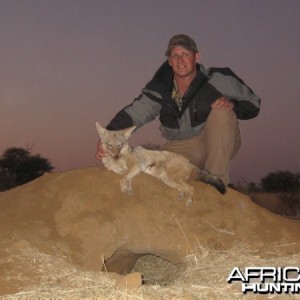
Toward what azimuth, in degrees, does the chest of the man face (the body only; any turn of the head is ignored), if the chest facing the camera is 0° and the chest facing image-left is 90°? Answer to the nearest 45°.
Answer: approximately 0°
